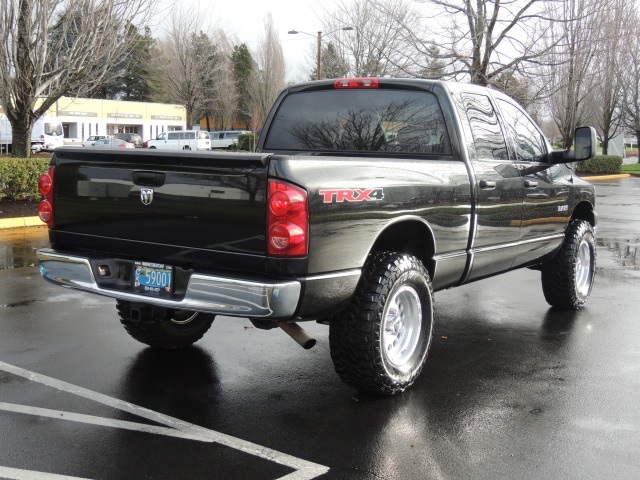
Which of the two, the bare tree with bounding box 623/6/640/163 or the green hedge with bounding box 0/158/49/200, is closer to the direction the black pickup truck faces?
the bare tree

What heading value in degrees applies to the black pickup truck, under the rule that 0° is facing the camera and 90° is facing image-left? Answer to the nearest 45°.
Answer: approximately 225°

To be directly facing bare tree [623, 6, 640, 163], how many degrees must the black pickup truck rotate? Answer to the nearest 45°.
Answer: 0° — it already faces it

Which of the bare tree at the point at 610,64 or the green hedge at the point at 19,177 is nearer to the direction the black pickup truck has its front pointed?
the bare tree

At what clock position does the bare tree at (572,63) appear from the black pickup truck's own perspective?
The bare tree is roughly at 11 o'clock from the black pickup truck.

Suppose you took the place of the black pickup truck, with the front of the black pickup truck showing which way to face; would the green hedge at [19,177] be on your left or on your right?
on your left

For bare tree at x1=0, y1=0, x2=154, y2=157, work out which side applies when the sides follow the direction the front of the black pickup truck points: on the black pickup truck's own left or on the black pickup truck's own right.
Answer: on the black pickup truck's own left
